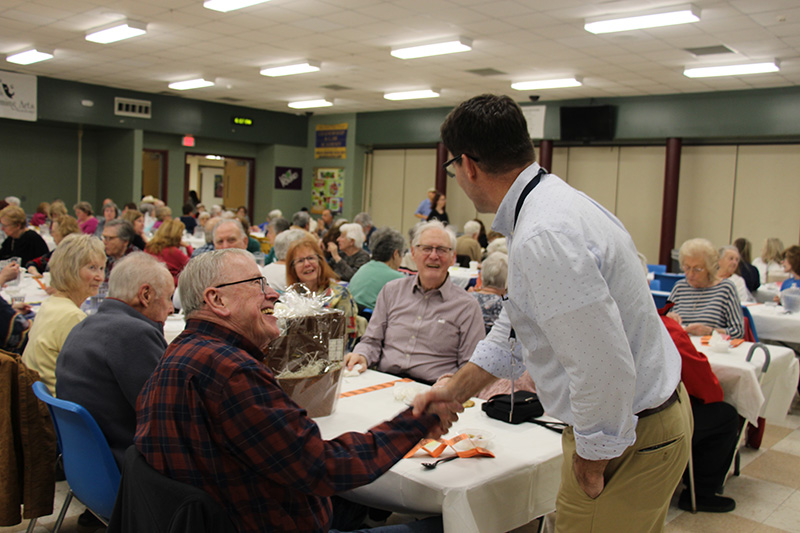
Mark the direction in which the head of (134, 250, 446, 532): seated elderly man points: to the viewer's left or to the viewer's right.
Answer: to the viewer's right

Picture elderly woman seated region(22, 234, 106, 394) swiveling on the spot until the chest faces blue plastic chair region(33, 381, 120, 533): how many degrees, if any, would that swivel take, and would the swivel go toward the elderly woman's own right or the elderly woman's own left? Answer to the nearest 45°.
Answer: approximately 90° to the elderly woman's own right

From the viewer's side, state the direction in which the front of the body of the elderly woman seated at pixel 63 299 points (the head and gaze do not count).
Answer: to the viewer's right

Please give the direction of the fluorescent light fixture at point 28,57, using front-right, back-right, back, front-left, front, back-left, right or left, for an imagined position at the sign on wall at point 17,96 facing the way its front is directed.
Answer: front-right

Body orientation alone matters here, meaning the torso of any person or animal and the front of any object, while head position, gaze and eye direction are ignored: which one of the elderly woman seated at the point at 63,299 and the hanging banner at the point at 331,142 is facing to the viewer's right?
the elderly woman seated

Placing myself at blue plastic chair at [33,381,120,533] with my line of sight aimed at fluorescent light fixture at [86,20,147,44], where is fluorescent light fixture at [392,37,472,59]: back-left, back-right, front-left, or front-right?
front-right

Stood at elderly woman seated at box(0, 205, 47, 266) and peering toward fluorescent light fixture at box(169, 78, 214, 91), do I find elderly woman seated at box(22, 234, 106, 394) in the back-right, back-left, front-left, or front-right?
back-right

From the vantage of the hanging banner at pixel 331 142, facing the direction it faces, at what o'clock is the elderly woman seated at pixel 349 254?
The elderly woman seated is roughly at 12 o'clock from the hanging banner.

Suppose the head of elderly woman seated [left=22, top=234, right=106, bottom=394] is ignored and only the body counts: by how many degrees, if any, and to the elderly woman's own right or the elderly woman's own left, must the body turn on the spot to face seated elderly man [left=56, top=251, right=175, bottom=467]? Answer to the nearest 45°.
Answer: approximately 90° to the elderly woman's own right

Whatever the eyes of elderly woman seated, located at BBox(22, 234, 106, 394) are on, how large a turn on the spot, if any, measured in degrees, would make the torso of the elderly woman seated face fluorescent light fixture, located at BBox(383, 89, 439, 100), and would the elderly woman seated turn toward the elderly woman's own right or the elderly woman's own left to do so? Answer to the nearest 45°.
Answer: approximately 45° to the elderly woman's own left

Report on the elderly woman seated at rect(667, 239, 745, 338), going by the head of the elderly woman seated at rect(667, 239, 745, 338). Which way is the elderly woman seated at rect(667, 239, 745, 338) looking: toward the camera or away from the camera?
toward the camera

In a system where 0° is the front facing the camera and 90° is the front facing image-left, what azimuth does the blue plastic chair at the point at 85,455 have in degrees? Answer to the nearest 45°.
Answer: approximately 225°

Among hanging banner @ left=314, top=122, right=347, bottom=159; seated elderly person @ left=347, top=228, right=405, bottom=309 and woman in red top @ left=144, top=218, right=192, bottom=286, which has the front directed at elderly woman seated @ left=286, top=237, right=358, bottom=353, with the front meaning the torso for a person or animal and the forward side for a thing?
the hanging banner

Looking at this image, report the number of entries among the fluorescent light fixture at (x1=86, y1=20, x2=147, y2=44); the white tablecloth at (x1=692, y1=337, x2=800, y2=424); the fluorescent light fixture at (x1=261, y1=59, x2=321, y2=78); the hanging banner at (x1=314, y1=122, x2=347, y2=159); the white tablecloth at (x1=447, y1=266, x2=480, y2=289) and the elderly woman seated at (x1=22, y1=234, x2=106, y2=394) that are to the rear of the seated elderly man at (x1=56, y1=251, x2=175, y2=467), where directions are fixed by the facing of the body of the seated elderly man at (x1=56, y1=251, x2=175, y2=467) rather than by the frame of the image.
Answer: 0

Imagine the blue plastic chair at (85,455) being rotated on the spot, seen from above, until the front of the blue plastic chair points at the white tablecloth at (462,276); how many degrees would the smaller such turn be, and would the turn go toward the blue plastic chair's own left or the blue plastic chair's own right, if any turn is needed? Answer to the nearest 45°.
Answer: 0° — it already faces it

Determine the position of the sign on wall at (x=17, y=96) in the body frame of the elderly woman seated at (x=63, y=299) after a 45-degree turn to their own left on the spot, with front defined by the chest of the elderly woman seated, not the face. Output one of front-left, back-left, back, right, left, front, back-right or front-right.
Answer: front-left
